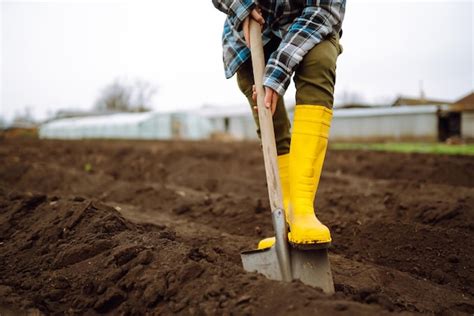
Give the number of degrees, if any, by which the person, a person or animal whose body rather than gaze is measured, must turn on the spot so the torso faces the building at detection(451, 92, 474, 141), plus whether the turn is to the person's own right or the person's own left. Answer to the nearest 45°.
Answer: approximately 135° to the person's own left

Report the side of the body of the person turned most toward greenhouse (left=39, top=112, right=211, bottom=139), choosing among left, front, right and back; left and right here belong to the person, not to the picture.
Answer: back

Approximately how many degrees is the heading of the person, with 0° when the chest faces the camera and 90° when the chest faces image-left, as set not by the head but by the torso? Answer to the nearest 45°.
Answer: approximately 0°
